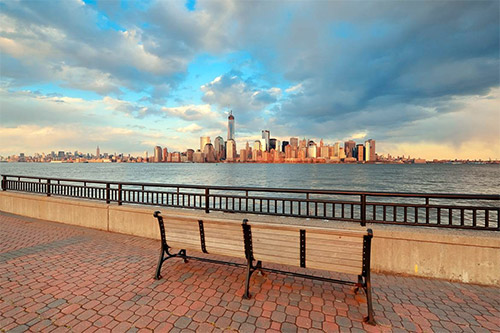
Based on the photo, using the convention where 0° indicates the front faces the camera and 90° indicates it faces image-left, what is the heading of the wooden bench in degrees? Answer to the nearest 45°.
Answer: approximately 225°
